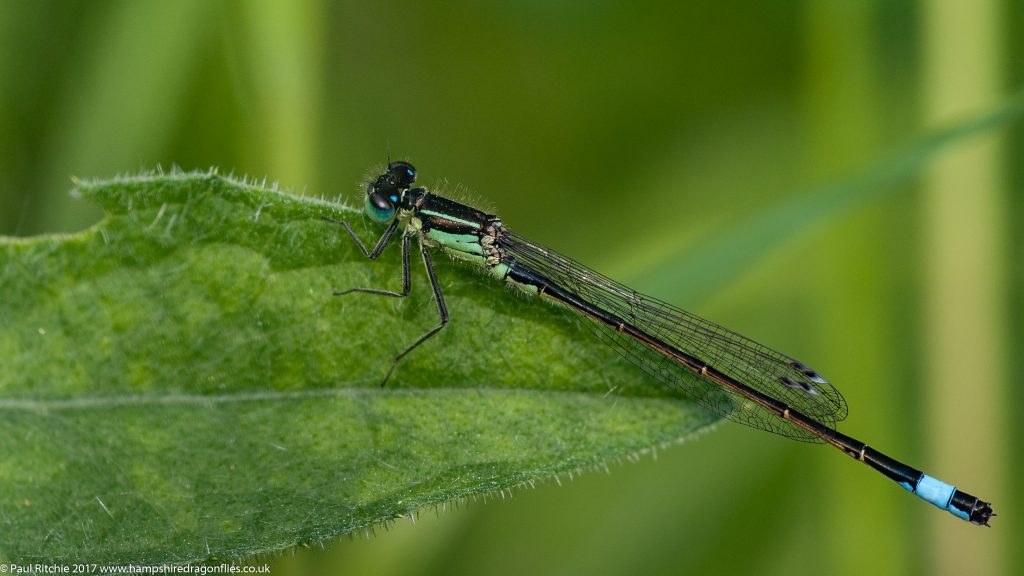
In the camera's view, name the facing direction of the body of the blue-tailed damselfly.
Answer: to the viewer's left
